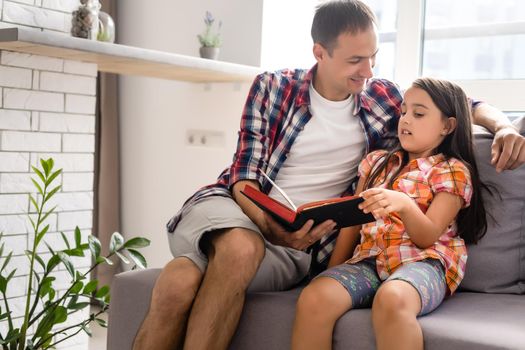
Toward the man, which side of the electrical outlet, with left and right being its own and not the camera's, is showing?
front

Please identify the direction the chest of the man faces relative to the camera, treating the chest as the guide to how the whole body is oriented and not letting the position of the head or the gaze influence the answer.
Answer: toward the camera

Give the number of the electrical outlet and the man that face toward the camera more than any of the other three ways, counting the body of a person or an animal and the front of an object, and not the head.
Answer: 2

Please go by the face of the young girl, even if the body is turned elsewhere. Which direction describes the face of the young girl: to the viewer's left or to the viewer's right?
to the viewer's left

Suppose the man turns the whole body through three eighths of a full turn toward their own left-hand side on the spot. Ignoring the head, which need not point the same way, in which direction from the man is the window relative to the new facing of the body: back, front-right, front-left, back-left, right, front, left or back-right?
front

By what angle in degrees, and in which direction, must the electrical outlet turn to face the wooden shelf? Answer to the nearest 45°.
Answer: approximately 45° to its right

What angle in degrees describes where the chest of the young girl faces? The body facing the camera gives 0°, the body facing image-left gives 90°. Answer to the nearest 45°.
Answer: approximately 45°

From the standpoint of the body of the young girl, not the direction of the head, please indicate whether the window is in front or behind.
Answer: behind

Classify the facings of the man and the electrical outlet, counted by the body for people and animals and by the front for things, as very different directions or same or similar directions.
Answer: same or similar directions

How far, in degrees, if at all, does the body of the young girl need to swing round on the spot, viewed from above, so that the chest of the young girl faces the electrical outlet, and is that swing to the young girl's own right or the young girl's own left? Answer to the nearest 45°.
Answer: approximately 90° to the young girl's own right

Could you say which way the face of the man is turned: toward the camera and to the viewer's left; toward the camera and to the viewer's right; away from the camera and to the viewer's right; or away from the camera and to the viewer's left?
toward the camera and to the viewer's right

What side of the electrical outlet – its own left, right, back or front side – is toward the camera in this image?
front
